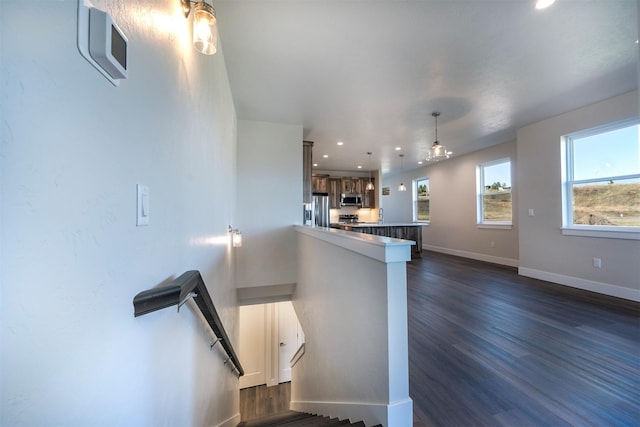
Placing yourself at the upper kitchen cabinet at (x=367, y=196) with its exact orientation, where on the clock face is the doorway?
The doorway is roughly at 1 o'clock from the upper kitchen cabinet.

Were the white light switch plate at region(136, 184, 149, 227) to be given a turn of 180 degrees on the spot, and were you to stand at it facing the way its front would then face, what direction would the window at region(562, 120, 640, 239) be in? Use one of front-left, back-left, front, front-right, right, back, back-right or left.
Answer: back-right

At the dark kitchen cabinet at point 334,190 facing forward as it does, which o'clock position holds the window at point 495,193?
The window is roughly at 10 o'clock from the dark kitchen cabinet.

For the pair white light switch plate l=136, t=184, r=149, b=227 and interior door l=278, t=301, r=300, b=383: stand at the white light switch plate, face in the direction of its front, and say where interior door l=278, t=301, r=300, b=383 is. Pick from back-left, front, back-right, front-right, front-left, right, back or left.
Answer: left

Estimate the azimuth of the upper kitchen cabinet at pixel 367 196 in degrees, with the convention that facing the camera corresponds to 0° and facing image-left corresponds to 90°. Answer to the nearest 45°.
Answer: approximately 0°

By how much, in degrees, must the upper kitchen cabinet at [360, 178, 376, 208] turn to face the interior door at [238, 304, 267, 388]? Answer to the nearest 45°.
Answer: approximately 45° to its right
